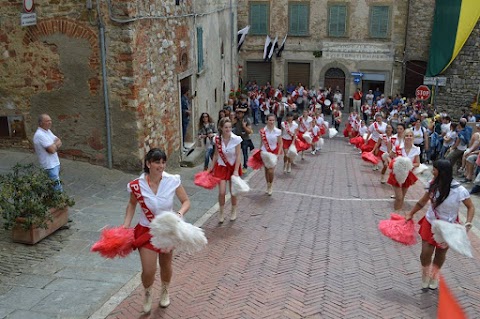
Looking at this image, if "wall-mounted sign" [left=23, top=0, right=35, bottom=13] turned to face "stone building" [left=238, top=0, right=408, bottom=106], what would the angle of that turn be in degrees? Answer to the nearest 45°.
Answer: approximately 135° to its left

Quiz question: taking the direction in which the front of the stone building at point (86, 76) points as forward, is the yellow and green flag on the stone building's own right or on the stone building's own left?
on the stone building's own left

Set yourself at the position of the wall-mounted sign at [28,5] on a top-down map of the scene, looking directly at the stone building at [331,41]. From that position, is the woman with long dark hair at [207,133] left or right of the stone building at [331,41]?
right

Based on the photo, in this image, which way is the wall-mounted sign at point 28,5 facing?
toward the camera

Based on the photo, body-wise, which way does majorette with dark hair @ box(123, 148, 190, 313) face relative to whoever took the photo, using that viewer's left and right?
facing the viewer

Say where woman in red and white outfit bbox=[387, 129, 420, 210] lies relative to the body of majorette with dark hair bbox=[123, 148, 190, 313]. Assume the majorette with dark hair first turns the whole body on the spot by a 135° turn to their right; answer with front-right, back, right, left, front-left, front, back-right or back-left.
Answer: right

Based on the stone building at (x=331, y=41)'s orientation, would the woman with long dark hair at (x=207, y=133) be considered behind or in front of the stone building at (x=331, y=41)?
in front

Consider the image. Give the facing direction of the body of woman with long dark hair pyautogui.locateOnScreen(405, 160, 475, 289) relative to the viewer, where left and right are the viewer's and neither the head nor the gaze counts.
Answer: facing the viewer and to the left of the viewer

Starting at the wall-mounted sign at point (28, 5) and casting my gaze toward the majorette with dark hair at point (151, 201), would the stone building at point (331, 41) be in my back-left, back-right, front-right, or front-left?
back-left

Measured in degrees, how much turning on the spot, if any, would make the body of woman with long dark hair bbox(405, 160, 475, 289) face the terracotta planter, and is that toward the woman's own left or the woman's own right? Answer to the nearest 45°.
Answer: approximately 45° to the woman's own right

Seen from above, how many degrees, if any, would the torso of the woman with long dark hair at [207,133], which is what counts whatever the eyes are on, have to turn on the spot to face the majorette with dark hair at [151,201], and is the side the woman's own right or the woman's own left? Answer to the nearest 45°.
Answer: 0° — they already face them

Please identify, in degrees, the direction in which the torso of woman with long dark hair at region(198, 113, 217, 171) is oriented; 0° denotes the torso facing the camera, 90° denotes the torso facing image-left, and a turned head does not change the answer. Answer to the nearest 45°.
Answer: approximately 0°

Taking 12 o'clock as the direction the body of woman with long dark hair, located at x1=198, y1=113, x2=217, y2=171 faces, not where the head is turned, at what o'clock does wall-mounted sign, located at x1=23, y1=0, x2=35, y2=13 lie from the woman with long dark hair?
The wall-mounted sign is roughly at 2 o'clock from the woman with long dark hair.

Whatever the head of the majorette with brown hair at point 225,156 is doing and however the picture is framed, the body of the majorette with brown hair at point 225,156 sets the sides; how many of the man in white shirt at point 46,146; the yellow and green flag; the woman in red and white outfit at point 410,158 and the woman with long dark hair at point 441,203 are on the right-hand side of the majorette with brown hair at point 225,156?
1

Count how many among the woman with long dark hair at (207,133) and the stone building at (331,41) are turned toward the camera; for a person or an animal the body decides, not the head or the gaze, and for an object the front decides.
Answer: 2

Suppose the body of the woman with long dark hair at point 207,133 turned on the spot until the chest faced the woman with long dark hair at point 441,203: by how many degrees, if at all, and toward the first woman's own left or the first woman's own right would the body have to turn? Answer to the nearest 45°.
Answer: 0° — they already face them

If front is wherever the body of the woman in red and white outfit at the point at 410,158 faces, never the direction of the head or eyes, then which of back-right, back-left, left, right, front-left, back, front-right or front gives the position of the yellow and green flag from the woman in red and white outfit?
back

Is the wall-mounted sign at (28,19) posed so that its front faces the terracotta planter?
yes

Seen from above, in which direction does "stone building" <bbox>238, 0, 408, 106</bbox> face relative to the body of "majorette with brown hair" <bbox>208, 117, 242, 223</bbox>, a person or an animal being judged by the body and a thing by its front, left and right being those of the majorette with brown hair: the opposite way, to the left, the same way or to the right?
the same way

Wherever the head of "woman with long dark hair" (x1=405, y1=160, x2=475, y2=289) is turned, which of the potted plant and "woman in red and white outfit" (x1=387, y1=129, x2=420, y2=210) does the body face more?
the potted plant
